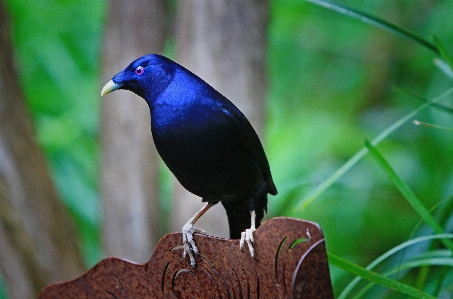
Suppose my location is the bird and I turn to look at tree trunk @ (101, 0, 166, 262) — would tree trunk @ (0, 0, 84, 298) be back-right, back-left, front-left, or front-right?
front-left

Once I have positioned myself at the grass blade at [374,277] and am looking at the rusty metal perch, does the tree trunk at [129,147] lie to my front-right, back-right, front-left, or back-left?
front-right

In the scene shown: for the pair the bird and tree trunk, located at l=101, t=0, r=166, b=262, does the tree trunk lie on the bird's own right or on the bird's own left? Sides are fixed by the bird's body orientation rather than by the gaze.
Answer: on the bird's own right

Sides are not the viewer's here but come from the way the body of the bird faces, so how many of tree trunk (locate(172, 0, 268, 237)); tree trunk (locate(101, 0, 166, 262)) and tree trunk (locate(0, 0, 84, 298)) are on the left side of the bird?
0

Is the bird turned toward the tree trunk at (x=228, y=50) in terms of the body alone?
no
